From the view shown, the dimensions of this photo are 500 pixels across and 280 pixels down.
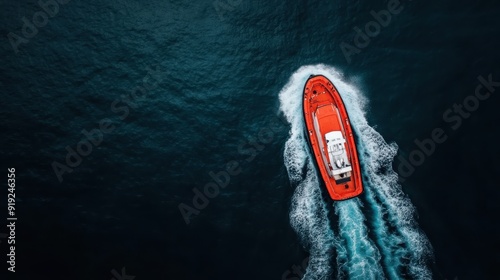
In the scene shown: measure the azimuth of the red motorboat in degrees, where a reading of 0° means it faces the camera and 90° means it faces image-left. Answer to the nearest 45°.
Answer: approximately 180°
